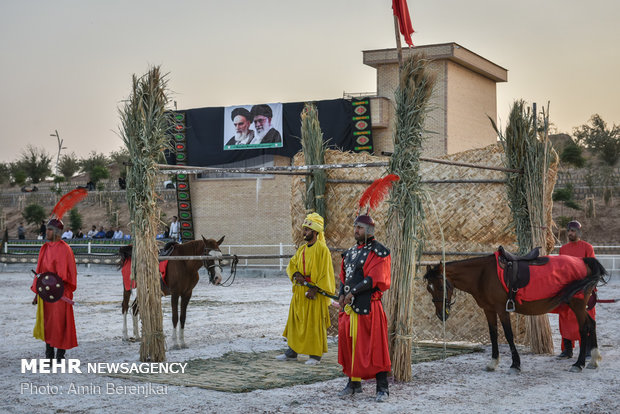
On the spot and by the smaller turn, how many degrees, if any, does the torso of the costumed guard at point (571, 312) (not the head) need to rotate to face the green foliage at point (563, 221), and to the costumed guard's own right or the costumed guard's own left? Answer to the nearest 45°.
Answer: approximately 135° to the costumed guard's own right

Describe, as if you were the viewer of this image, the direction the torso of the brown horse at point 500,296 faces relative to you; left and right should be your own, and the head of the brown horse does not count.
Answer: facing to the left of the viewer

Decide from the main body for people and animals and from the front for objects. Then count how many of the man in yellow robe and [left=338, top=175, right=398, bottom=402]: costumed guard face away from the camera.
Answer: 0

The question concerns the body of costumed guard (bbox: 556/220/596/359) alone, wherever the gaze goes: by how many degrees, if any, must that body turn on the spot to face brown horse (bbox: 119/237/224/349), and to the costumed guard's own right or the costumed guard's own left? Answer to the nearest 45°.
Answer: approximately 45° to the costumed guard's own right

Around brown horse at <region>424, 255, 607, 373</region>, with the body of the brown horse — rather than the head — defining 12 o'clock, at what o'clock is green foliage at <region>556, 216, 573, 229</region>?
The green foliage is roughly at 3 o'clock from the brown horse.

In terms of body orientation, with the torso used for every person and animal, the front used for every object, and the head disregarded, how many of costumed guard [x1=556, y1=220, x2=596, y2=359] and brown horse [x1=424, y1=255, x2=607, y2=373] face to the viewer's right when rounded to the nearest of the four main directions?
0
